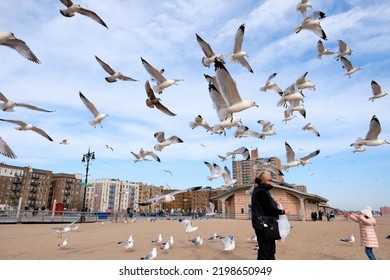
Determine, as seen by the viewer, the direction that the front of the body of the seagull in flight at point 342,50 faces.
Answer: to the viewer's right

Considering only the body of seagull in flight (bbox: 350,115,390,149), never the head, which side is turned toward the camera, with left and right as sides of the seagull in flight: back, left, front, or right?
right

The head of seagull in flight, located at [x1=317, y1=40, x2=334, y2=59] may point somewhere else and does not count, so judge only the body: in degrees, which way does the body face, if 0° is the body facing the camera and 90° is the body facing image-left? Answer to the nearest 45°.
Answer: approximately 270°

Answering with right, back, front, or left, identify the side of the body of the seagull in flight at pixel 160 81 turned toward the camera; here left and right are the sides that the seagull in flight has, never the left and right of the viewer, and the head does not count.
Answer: right

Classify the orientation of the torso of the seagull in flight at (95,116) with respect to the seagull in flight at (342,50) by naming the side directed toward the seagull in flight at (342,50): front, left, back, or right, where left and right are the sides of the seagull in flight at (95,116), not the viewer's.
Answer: front
